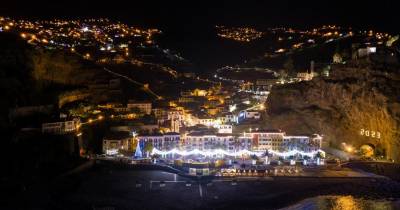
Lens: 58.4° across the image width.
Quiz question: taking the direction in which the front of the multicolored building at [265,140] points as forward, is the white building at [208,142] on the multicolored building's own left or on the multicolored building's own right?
on the multicolored building's own right

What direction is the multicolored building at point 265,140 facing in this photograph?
toward the camera

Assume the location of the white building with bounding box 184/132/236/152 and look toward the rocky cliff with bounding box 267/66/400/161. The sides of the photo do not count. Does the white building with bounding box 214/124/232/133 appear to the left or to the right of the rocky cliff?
left

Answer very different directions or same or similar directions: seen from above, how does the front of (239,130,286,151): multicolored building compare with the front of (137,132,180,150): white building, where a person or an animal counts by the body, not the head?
same or similar directions

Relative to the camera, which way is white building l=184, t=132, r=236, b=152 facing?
toward the camera

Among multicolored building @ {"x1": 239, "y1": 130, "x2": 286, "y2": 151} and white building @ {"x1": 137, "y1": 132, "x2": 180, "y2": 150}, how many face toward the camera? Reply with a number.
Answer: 2

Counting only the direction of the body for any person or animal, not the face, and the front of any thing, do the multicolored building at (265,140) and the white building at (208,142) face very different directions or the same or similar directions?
same or similar directions

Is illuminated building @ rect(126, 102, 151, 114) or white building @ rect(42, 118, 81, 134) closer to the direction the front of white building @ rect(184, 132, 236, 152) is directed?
the white building

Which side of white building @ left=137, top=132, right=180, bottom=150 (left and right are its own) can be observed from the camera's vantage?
front

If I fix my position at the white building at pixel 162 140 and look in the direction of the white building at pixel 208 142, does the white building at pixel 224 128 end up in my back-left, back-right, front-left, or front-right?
front-left

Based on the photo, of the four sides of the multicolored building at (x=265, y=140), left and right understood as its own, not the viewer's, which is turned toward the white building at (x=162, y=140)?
right

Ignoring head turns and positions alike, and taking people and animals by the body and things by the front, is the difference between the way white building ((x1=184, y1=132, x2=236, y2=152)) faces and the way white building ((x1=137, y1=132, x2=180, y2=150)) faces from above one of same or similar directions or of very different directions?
same or similar directions
